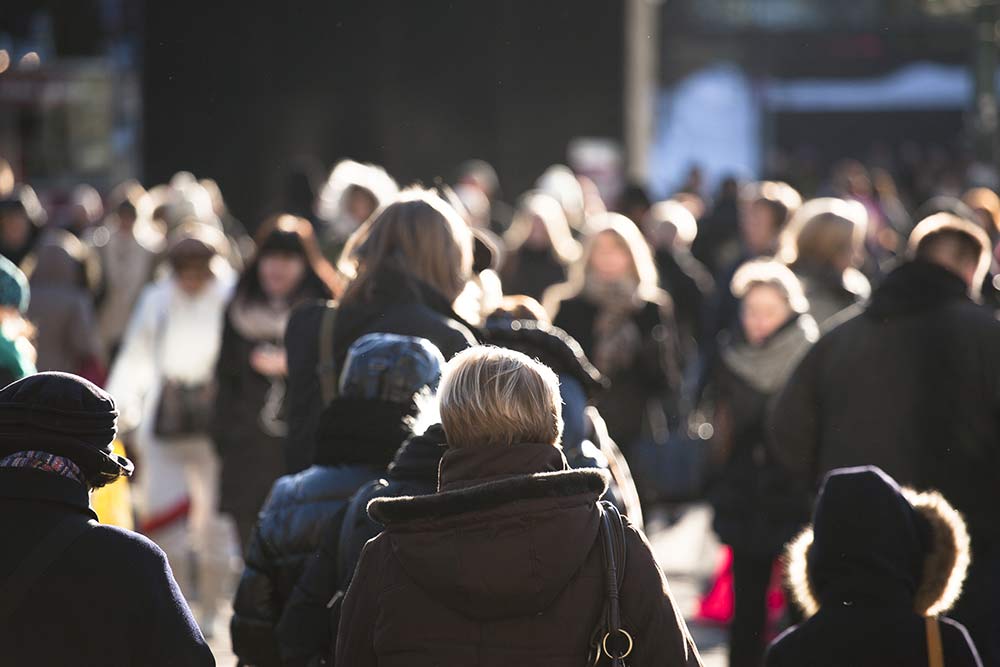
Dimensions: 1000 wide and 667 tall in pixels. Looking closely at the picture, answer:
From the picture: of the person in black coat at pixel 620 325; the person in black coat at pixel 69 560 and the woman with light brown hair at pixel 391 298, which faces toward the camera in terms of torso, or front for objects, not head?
the person in black coat at pixel 620 325

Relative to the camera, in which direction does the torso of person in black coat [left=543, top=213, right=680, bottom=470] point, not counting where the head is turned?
toward the camera

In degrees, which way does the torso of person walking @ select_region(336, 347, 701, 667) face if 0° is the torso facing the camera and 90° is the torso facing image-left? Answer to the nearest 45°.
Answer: approximately 180°

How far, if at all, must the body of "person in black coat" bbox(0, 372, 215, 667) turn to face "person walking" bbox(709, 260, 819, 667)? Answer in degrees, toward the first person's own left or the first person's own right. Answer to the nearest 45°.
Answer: approximately 45° to the first person's own right

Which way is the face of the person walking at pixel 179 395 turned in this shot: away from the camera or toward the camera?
toward the camera

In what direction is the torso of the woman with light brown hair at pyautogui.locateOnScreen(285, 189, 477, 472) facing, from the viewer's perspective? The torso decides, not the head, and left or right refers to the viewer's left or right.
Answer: facing away from the viewer

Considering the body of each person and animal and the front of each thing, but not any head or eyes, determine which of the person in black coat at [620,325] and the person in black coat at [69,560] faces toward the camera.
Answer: the person in black coat at [620,325]

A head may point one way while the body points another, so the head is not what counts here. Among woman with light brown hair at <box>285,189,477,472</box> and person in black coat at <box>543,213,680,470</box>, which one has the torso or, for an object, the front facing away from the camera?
the woman with light brown hair

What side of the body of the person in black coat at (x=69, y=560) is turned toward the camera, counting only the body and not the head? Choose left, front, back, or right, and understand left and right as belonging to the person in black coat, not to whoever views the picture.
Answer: back

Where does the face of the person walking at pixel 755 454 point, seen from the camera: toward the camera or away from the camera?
toward the camera

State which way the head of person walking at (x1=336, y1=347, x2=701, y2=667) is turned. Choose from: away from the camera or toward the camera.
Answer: away from the camera

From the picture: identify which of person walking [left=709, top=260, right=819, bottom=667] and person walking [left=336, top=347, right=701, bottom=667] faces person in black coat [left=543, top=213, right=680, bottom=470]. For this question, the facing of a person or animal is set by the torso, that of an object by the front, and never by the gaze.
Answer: person walking [left=336, top=347, right=701, bottom=667]

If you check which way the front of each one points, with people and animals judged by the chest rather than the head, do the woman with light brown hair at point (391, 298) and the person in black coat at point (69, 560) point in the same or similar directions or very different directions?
same or similar directions

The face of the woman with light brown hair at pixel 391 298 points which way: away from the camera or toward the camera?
away from the camera

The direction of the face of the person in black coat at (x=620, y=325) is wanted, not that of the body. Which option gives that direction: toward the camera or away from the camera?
toward the camera

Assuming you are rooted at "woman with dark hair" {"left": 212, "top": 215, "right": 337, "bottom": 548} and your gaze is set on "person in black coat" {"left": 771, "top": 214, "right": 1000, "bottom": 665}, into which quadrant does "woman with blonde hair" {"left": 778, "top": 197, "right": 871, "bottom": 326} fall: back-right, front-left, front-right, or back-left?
front-left
